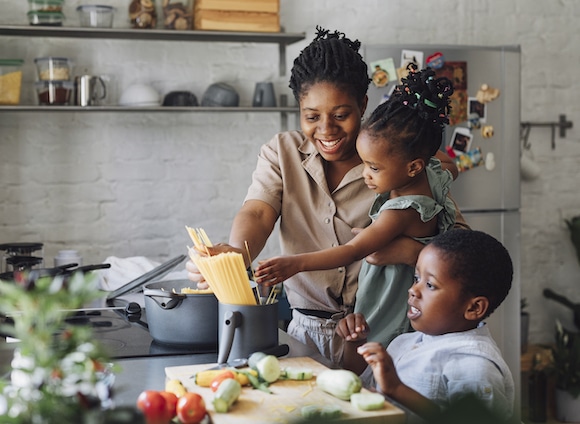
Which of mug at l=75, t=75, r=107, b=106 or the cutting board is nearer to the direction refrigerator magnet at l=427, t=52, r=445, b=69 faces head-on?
the cutting board

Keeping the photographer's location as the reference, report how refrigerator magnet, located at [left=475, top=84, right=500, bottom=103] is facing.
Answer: facing the viewer

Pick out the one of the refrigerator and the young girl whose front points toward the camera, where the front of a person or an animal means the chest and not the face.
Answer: the refrigerator

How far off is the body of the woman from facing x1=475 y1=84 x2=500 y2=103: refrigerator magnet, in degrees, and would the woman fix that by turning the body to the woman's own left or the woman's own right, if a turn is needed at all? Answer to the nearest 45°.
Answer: approximately 135° to the woman's own left

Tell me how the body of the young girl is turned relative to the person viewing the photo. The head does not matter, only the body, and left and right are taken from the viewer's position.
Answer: facing to the left of the viewer

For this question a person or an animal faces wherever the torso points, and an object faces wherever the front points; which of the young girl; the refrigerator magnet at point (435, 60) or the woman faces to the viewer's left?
the young girl

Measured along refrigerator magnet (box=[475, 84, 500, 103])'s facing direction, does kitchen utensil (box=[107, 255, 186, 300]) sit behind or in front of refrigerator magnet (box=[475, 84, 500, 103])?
in front

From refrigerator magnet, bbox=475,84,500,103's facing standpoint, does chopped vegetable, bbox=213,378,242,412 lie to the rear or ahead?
ahead

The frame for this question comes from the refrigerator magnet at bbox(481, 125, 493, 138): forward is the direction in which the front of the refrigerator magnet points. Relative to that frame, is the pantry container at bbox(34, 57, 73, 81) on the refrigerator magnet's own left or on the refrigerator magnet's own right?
on the refrigerator magnet's own right

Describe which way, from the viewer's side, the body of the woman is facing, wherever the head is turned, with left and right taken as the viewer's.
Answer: facing the viewer

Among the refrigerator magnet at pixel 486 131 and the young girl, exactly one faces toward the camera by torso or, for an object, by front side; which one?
the refrigerator magnet

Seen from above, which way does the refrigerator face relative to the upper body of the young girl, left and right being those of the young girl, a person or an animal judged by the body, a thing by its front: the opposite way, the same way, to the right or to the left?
to the left

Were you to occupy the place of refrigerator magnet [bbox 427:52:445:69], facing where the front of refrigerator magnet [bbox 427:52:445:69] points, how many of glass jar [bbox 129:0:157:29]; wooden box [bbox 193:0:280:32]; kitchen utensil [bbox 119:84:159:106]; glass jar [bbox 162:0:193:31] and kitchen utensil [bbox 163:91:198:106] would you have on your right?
5

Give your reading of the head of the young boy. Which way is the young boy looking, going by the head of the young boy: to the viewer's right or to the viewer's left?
to the viewer's left

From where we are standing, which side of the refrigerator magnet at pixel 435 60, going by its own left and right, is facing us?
front

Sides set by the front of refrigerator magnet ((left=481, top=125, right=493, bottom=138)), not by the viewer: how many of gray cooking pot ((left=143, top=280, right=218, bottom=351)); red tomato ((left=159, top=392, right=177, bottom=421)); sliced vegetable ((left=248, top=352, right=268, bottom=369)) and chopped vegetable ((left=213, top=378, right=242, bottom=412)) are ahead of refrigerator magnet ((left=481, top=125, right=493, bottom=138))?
4

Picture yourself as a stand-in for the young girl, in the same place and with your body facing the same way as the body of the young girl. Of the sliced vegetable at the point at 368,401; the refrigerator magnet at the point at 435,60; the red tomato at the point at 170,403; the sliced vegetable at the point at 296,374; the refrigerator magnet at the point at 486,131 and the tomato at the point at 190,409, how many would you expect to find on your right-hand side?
2
